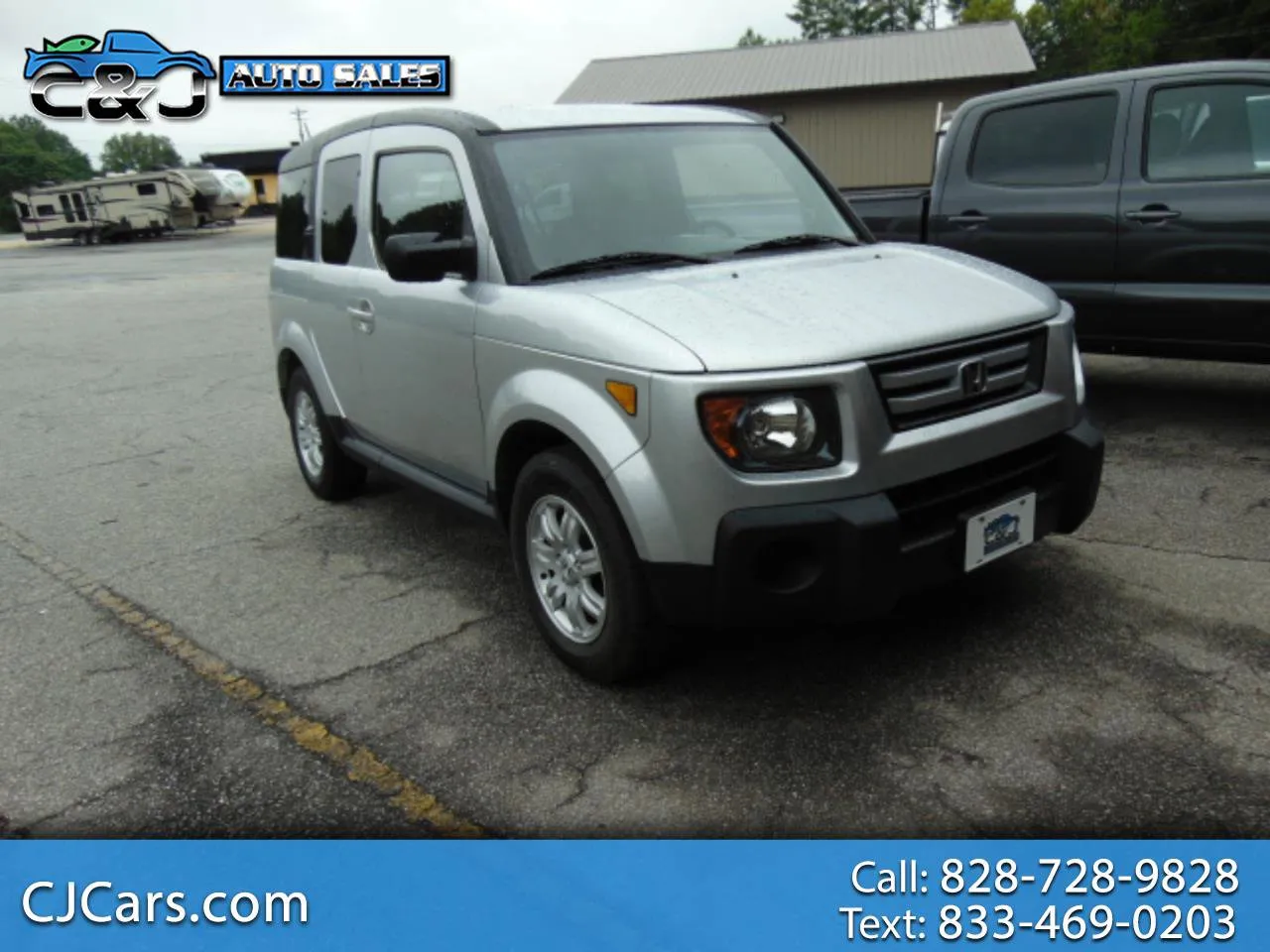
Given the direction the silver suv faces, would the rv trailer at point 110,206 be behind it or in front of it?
behind

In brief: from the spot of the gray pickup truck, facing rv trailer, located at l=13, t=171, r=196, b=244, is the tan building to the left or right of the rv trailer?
right

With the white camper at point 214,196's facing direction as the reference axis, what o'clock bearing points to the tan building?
The tan building is roughly at 12 o'clock from the white camper.

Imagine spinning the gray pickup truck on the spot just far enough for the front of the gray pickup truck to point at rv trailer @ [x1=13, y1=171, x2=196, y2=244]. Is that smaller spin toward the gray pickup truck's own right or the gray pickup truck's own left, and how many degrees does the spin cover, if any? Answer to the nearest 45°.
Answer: approximately 135° to the gray pickup truck's own left

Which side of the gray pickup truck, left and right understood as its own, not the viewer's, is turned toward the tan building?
left

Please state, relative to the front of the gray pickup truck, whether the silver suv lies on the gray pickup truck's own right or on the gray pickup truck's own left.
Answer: on the gray pickup truck's own right

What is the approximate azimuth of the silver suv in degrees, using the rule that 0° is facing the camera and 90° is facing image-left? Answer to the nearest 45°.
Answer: approximately 315°

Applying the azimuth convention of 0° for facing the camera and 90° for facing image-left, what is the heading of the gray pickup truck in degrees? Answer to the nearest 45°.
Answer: approximately 270°

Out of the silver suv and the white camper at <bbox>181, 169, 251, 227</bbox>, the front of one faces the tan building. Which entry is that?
the white camper

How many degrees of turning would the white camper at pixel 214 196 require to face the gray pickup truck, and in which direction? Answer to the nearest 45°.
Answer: approximately 45° to its right
